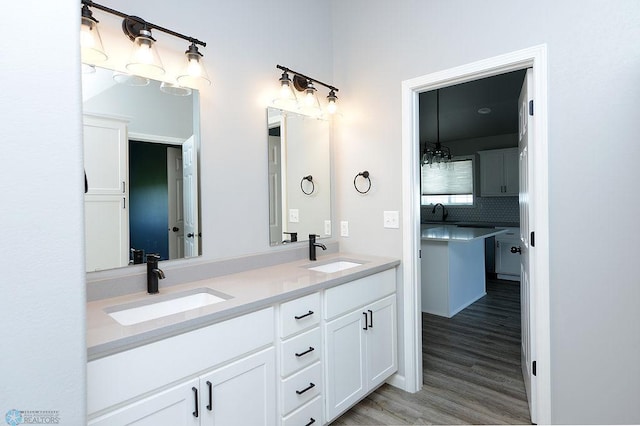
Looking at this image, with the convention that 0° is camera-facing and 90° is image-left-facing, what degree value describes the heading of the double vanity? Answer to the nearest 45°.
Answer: approximately 315°

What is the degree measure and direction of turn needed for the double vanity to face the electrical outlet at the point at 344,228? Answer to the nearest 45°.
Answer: approximately 90° to its left

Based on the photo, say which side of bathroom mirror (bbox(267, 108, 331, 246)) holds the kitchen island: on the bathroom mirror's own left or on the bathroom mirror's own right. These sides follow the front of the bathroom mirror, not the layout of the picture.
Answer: on the bathroom mirror's own left

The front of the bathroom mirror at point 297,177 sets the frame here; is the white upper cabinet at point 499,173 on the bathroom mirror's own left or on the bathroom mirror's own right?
on the bathroom mirror's own left

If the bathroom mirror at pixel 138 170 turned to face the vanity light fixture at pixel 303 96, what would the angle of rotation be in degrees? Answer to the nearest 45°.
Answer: approximately 45° to its left

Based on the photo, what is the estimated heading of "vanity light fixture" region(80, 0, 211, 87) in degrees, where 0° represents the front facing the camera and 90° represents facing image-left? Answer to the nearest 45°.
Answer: approximately 315°

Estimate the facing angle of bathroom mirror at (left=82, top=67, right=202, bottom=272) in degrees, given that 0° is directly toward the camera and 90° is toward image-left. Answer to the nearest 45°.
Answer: approximately 315°

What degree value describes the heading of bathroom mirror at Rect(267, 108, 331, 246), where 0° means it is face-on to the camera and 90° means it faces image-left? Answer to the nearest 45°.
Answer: approximately 315°
